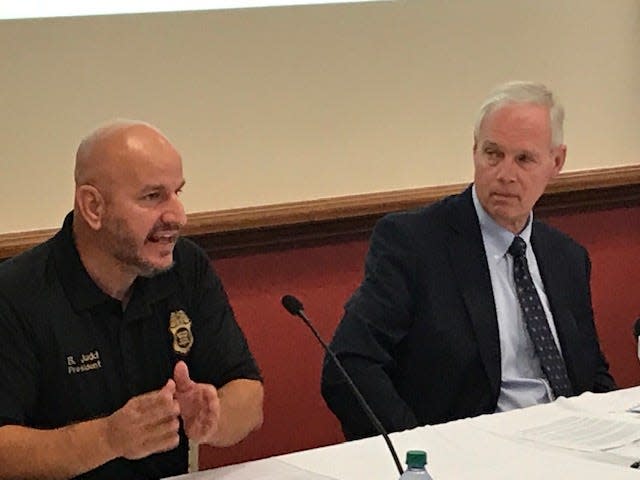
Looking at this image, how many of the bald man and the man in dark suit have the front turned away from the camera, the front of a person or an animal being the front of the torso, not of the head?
0

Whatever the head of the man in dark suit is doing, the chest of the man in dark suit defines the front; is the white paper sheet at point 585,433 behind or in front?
in front

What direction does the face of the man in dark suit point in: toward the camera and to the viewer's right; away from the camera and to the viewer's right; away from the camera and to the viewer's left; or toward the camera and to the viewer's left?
toward the camera and to the viewer's left

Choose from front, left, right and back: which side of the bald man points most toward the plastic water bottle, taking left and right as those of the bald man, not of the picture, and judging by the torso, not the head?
front

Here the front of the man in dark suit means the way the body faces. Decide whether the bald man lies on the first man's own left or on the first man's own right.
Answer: on the first man's own right

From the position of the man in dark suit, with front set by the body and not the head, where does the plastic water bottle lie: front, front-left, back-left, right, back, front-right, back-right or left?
front-right

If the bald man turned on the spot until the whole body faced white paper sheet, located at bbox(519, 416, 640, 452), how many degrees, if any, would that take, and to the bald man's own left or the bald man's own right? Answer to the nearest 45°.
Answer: approximately 45° to the bald man's own left

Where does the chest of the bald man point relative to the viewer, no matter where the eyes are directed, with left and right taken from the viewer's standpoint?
facing the viewer and to the right of the viewer
